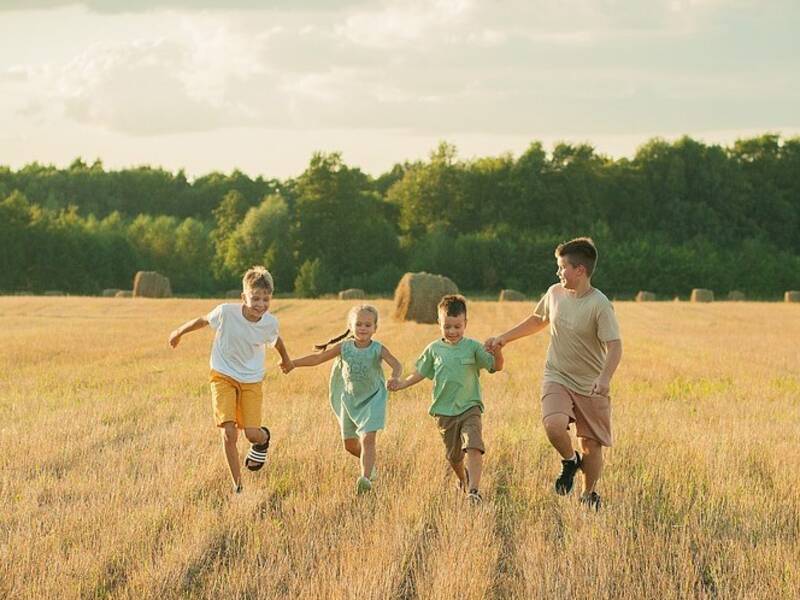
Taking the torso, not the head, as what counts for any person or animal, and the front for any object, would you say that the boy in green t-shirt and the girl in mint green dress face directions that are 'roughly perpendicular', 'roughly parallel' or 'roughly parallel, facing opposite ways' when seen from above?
roughly parallel

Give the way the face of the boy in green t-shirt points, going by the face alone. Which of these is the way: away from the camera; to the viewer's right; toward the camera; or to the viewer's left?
toward the camera

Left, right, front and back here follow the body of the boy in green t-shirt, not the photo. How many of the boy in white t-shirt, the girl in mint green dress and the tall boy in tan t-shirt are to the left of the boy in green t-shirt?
1

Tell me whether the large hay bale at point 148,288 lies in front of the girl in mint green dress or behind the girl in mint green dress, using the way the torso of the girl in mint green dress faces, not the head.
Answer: behind

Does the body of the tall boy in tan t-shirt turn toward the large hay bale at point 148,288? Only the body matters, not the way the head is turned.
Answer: no

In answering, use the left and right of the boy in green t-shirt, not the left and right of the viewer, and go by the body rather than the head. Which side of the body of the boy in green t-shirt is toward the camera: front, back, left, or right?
front

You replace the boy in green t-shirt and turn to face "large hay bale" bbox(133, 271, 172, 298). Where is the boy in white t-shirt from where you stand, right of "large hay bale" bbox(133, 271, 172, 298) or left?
left

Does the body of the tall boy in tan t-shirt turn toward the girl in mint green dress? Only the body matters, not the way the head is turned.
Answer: no

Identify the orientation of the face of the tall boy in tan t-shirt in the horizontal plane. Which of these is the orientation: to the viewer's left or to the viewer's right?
to the viewer's left

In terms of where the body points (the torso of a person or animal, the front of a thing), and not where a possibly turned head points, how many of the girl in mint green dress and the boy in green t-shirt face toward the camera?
2

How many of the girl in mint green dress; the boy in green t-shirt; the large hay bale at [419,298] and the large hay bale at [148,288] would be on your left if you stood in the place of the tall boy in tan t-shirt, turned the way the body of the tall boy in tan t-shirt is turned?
0

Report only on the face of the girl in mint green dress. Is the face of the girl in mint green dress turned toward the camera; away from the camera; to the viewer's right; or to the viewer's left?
toward the camera

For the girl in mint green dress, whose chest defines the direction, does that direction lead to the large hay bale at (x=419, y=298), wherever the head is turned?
no

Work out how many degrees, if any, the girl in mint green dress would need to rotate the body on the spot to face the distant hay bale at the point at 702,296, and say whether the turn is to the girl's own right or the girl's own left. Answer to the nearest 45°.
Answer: approximately 180°

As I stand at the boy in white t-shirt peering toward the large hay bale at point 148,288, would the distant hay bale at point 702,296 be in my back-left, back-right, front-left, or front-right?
front-right

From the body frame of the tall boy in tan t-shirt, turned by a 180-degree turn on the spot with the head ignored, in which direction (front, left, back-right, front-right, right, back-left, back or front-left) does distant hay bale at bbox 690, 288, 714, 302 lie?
front-left

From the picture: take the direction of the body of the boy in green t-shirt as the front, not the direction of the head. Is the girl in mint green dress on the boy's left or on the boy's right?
on the boy's right

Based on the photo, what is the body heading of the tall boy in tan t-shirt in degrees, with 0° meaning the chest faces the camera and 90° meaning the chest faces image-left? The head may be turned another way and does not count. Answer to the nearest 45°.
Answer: approximately 45°

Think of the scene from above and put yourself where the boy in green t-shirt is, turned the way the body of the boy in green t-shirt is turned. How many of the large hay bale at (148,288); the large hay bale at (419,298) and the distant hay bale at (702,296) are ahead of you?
0

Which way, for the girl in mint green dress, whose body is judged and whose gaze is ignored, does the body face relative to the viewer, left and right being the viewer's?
facing the viewer
